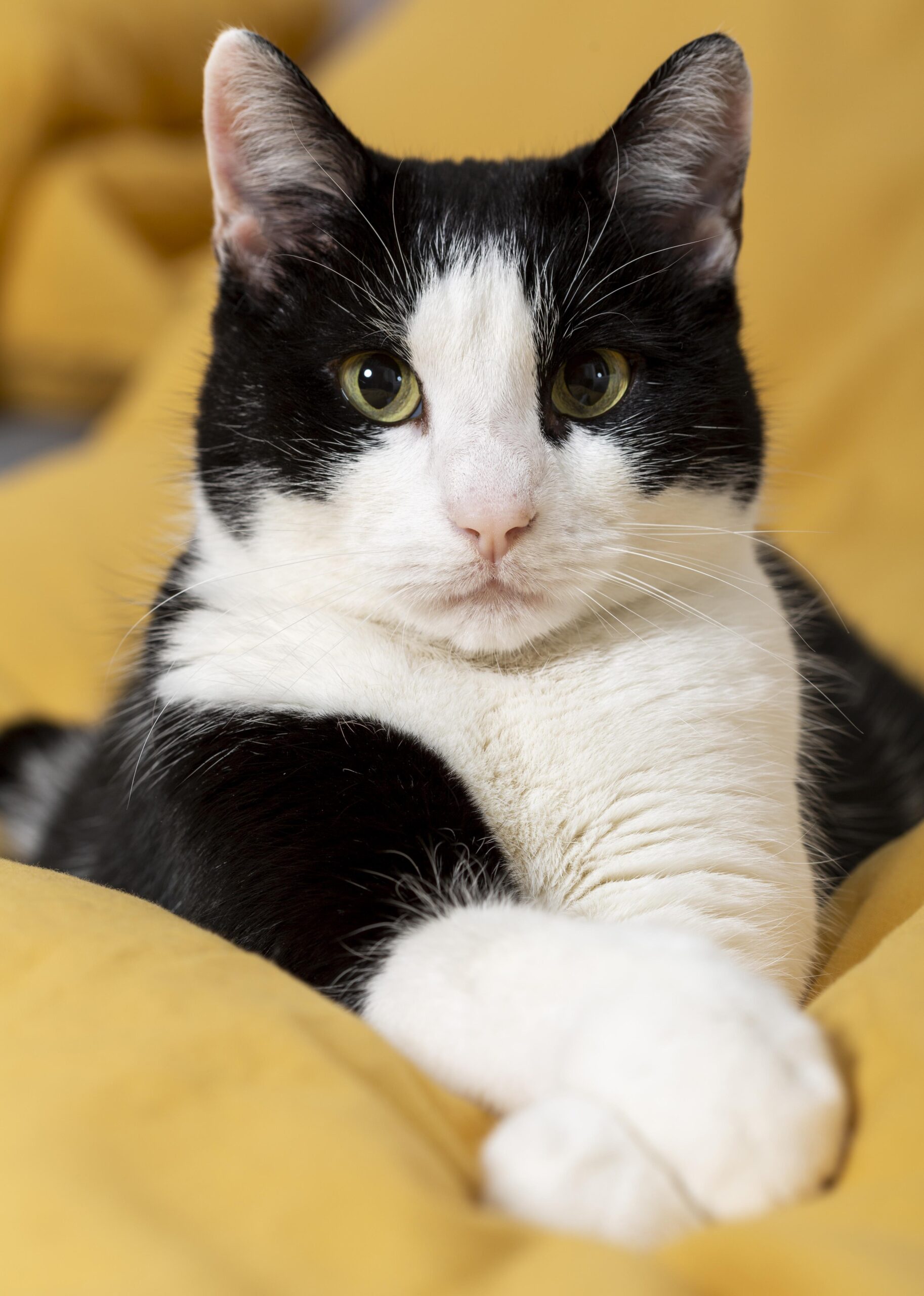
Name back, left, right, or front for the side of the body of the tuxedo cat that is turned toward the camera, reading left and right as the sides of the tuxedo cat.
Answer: front
